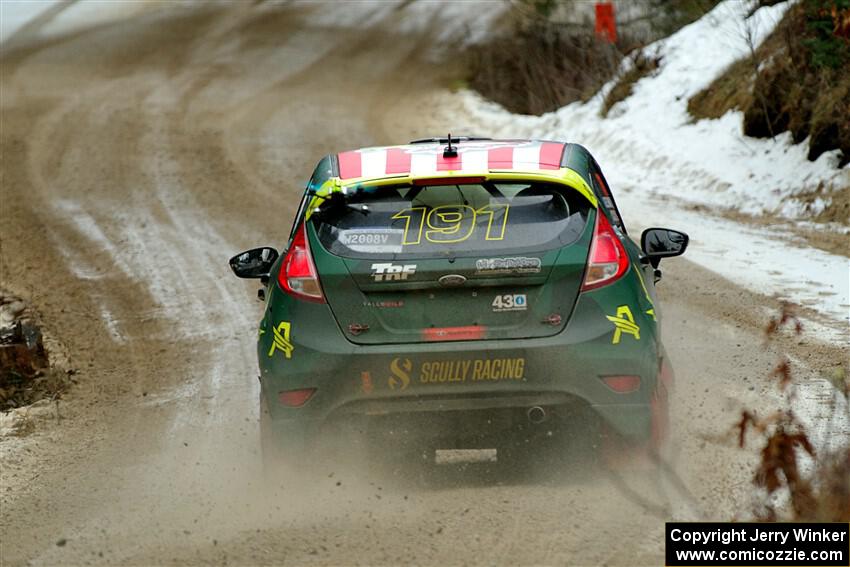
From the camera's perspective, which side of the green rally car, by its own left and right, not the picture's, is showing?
back
